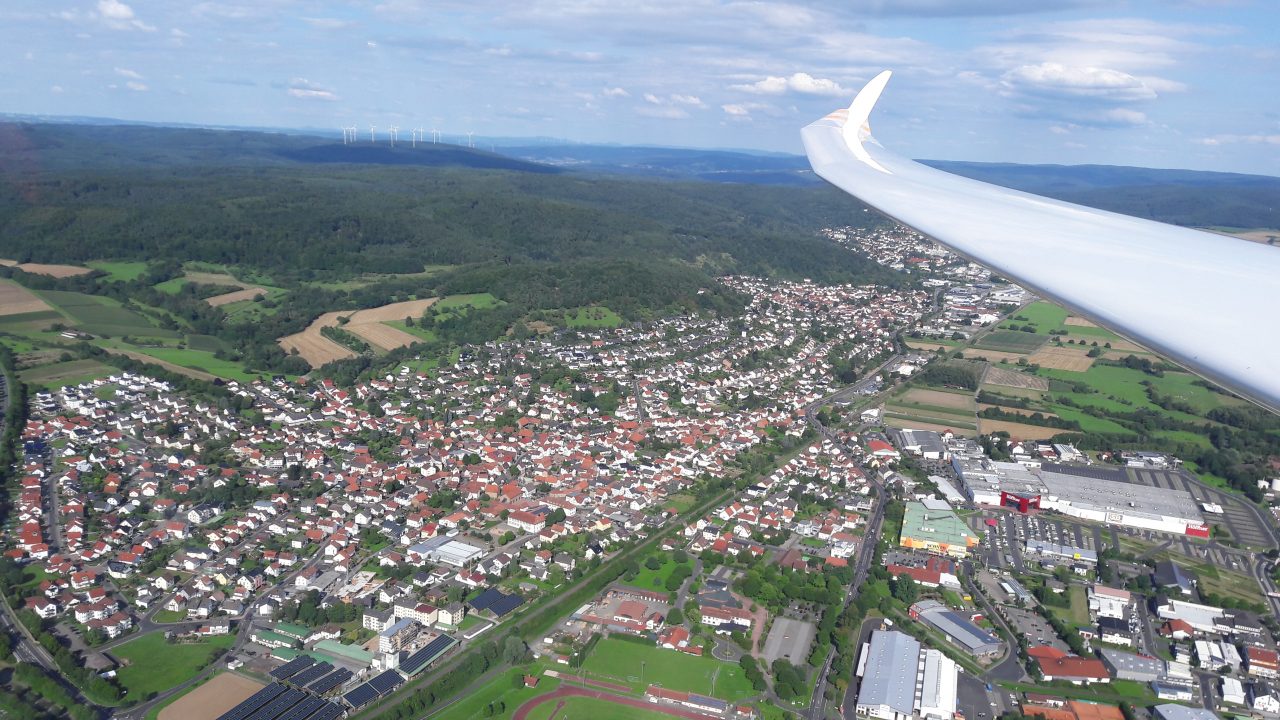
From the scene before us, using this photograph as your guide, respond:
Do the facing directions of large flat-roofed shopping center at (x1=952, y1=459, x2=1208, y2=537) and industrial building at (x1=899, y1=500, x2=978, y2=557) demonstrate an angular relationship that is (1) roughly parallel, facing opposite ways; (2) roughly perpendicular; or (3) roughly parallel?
roughly parallel

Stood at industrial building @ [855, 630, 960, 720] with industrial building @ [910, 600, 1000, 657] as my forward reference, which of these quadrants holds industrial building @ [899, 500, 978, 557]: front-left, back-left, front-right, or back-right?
front-left

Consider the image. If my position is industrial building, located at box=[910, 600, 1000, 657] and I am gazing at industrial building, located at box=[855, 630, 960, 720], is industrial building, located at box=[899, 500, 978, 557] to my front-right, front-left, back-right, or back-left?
back-right

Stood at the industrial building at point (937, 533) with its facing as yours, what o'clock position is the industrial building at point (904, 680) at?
the industrial building at point (904, 680) is roughly at 12 o'clock from the industrial building at point (937, 533).

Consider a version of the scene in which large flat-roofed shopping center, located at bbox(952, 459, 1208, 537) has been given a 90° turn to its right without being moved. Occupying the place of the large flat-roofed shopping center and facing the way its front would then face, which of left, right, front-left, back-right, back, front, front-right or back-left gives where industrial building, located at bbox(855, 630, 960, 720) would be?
left

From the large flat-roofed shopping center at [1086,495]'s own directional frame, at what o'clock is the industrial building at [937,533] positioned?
The industrial building is roughly at 1 o'clock from the large flat-roofed shopping center.

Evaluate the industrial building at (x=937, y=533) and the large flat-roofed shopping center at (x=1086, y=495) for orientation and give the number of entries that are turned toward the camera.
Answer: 2

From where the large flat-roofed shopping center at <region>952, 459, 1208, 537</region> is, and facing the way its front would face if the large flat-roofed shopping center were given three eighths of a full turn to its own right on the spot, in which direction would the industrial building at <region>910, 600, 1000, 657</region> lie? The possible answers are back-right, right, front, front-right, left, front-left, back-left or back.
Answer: back-left

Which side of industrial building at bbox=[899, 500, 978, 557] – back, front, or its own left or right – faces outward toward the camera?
front

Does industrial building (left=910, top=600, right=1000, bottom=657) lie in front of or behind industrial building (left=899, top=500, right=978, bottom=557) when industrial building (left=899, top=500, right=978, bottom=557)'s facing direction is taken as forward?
in front

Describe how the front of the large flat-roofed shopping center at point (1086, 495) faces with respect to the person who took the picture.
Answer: facing the viewer
